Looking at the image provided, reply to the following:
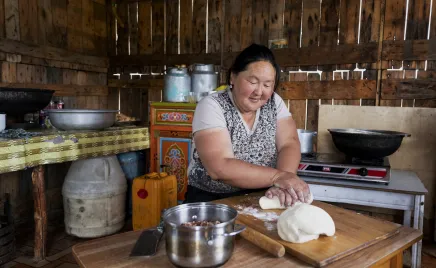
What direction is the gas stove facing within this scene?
toward the camera

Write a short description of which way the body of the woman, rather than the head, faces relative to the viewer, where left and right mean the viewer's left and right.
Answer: facing the viewer and to the right of the viewer

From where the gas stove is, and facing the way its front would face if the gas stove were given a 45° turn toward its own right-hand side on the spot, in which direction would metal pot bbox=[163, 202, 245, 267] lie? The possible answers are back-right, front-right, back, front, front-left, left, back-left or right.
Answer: front-left

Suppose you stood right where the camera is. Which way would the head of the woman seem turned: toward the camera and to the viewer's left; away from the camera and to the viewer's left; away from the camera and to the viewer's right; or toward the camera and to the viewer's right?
toward the camera and to the viewer's right

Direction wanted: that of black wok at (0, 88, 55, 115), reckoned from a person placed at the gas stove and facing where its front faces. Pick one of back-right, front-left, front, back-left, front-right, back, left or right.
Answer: right

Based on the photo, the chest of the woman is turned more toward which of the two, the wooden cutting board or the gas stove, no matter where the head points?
the wooden cutting board

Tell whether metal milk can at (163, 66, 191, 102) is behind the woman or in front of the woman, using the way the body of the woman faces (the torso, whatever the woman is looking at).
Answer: behind

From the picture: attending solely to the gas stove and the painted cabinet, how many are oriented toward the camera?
2

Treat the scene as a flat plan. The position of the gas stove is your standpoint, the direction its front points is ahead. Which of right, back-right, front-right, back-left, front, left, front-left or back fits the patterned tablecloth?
right

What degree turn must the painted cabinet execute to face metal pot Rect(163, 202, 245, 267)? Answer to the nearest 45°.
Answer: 0° — it already faces it

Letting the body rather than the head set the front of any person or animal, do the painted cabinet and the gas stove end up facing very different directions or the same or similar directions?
same or similar directions

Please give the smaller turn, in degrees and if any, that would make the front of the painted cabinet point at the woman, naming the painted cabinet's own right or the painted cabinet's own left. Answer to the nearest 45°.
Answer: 0° — it already faces them

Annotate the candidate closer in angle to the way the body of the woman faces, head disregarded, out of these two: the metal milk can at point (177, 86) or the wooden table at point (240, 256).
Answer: the wooden table

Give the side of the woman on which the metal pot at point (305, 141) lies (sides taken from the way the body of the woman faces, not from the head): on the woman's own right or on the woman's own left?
on the woman's own left
